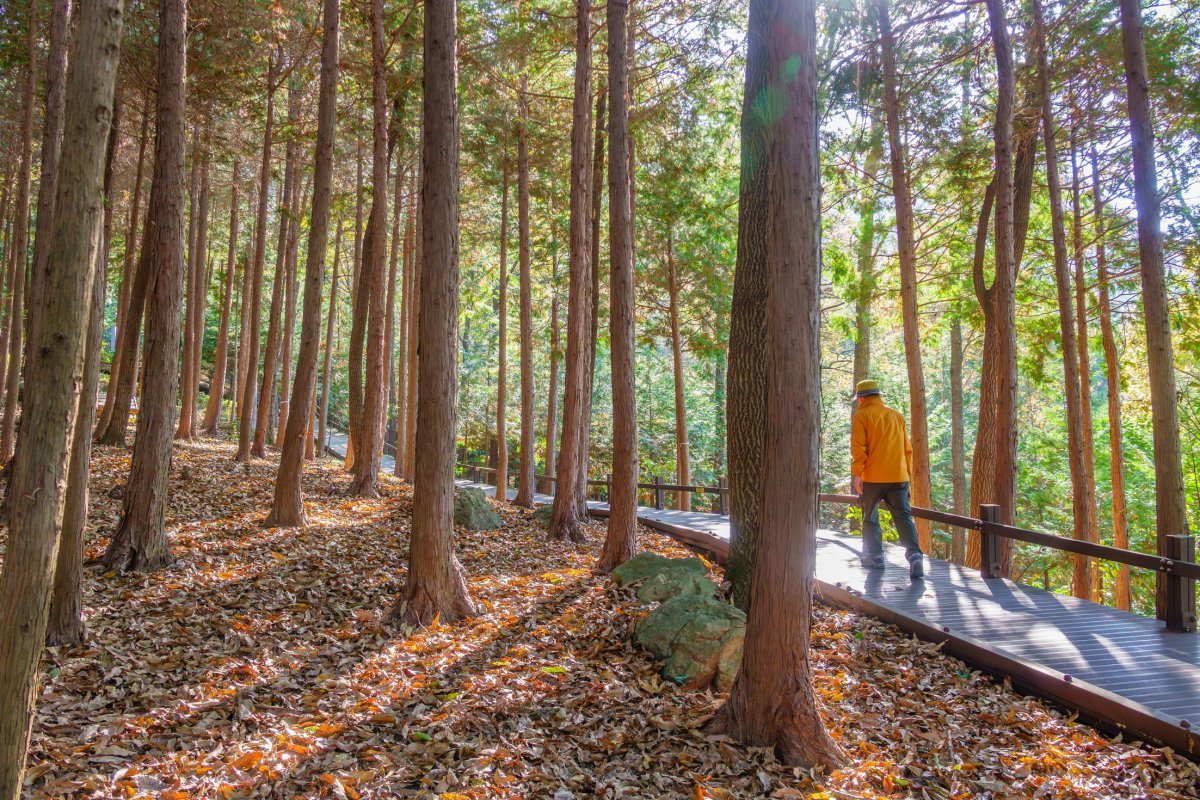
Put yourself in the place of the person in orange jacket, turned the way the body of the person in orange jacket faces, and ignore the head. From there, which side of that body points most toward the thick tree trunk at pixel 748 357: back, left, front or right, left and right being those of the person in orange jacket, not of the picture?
left

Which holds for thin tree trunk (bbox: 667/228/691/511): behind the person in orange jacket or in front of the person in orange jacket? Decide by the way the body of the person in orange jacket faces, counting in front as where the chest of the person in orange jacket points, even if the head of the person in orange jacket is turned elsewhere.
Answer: in front

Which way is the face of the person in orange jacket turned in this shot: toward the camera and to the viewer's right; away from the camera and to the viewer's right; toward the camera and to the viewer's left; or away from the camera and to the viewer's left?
away from the camera and to the viewer's left

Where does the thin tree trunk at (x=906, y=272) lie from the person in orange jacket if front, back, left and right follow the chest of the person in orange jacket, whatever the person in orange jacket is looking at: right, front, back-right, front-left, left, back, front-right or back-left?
front-right

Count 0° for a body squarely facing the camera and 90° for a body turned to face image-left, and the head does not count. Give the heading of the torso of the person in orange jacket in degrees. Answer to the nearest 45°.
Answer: approximately 135°

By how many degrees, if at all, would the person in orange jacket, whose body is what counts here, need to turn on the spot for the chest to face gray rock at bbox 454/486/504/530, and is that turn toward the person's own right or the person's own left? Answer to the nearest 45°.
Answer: approximately 45° to the person's own left

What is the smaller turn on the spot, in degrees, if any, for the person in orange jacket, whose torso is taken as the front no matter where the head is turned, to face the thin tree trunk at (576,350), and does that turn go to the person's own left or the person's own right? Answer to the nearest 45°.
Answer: approximately 45° to the person's own left

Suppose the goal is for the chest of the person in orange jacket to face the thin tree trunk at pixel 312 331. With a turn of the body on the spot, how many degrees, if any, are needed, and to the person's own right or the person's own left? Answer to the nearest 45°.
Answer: approximately 45° to the person's own left

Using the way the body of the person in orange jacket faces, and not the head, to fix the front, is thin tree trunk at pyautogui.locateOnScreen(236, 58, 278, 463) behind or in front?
in front

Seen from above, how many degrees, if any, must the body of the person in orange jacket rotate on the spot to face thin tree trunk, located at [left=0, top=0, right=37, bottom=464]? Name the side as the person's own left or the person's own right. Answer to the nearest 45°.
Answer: approximately 45° to the person's own left

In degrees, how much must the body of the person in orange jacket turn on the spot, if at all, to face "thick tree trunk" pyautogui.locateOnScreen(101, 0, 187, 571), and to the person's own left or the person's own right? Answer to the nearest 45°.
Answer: approximately 90° to the person's own left

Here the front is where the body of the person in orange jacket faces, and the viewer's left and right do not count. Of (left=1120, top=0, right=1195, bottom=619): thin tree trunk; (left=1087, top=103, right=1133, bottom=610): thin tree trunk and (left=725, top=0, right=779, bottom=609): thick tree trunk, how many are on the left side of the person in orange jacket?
1

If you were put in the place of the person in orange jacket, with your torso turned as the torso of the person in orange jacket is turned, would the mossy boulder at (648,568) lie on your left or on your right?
on your left

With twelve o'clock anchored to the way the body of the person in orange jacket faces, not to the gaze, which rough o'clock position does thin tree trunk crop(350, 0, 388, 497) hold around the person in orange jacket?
The thin tree trunk is roughly at 11 o'clock from the person in orange jacket.

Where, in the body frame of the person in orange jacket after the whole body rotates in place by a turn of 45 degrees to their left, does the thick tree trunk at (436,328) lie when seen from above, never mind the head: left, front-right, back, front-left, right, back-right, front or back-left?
front-left
